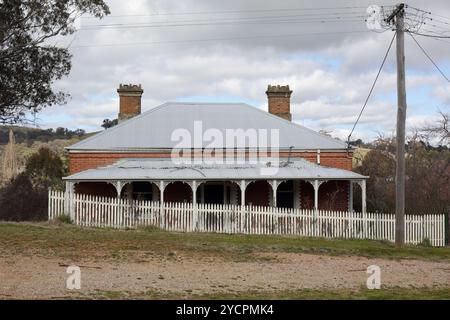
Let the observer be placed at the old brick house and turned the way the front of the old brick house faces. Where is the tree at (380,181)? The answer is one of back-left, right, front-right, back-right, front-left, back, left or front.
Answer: back-left

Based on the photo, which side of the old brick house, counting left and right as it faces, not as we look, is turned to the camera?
front

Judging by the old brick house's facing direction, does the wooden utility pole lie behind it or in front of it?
in front

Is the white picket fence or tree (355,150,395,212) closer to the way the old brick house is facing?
the white picket fence

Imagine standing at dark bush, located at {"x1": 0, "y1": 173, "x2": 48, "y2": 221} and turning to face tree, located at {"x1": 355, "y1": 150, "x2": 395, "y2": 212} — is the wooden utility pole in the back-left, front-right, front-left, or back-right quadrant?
front-right

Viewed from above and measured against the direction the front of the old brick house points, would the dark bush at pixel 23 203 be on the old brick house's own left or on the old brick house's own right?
on the old brick house's own right

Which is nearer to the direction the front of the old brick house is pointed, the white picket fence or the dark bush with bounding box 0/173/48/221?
the white picket fence

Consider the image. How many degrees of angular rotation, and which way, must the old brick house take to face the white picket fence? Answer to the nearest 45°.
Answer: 0° — it already faces it

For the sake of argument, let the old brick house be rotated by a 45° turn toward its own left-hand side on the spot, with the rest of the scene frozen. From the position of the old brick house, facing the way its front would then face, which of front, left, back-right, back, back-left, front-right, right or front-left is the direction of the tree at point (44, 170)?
back
